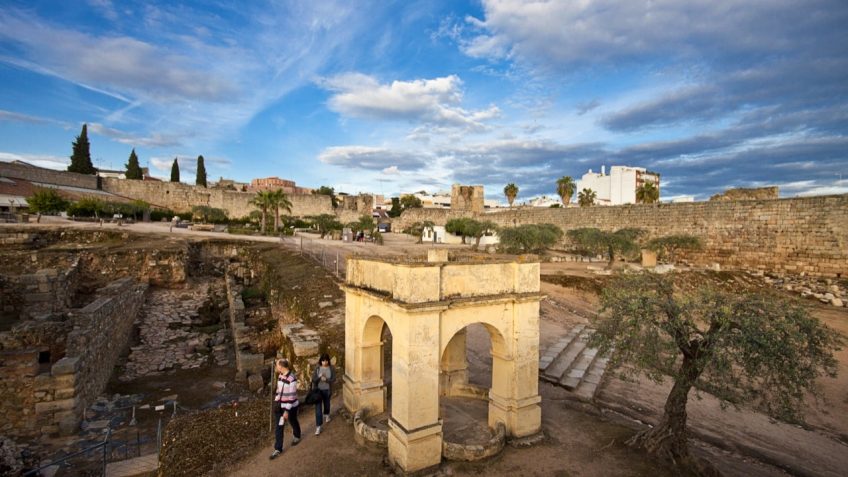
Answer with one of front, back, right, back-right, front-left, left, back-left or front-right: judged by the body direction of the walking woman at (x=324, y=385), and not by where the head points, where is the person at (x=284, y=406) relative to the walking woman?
front-right

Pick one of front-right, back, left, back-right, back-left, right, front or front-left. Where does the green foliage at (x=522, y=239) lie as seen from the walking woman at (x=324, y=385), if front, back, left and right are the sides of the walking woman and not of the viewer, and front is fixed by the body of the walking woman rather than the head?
back-left

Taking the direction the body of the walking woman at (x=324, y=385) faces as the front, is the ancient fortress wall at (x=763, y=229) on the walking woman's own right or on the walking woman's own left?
on the walking woman's own left

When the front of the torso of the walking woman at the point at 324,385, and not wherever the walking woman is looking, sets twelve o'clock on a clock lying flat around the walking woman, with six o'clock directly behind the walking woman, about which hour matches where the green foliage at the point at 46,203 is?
The green foliage is roughly at 5 o'clock from the walking woman.

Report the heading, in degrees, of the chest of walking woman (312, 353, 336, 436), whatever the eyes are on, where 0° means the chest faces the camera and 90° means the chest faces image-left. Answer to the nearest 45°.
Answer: approximately 0°

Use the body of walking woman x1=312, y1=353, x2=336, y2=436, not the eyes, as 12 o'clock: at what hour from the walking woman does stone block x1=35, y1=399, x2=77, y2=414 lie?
The stone block is roughly at 4 o'clock from the walking woman.

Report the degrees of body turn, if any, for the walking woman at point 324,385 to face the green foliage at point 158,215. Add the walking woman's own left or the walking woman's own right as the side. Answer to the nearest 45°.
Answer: approximately 135° to the walking woman's own right

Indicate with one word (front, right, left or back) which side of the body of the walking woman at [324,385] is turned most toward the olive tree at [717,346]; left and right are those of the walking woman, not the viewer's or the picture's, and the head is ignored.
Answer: left

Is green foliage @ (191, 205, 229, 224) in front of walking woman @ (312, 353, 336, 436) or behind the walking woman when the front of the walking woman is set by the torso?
behind

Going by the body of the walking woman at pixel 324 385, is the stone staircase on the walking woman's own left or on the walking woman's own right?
on the walking woman's own left

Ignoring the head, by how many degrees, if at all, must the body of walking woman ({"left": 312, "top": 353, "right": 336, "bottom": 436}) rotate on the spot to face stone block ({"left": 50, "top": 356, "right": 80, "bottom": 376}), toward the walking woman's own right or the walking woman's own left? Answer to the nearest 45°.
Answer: approximately 135° to the walking woman's own right

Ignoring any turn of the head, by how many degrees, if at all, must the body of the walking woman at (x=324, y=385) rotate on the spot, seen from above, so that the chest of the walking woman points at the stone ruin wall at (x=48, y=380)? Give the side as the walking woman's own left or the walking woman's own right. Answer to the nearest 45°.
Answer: approximately 135° to the walking woman's own right

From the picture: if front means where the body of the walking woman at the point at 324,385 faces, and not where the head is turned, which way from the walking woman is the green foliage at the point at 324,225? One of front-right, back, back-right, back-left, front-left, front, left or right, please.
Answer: back
